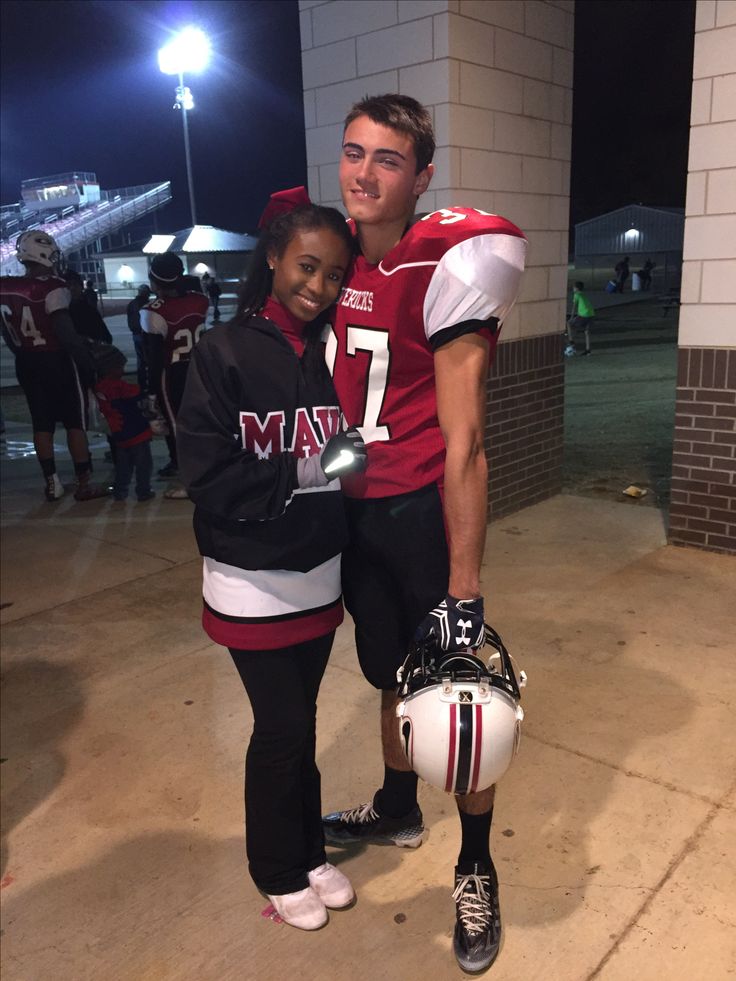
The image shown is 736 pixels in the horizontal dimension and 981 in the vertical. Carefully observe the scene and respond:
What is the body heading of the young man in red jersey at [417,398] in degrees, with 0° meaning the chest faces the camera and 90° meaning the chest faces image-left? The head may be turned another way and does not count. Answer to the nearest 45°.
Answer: approximately 45°

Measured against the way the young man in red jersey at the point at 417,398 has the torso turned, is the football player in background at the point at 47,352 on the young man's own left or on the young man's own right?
on the young man's own right

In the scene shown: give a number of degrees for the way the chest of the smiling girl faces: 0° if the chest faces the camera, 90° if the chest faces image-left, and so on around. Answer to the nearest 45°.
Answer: approximately 315°

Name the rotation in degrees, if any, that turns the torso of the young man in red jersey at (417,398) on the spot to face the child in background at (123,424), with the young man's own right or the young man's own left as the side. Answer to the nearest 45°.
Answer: approximately 90° to the young man's own right
